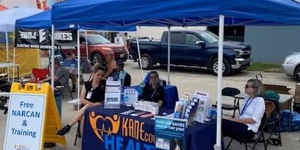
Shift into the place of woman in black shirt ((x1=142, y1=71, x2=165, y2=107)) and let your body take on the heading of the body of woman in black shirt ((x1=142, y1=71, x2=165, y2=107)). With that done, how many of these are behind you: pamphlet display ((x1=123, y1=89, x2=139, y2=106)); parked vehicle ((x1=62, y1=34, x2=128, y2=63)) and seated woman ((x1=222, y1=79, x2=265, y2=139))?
1

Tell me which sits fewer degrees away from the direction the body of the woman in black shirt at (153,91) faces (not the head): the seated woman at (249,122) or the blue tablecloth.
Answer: the blue tablecloth

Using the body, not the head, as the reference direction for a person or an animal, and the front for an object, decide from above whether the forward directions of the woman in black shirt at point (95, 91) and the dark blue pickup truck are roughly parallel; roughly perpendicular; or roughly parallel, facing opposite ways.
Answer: roughly perpendicular

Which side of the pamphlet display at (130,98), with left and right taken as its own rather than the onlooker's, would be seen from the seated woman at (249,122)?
left

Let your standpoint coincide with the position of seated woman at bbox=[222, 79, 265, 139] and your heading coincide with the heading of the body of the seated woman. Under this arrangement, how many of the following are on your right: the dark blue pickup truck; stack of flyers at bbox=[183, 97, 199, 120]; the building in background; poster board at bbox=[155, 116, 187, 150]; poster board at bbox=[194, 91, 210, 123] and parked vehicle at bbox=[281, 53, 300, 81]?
3
